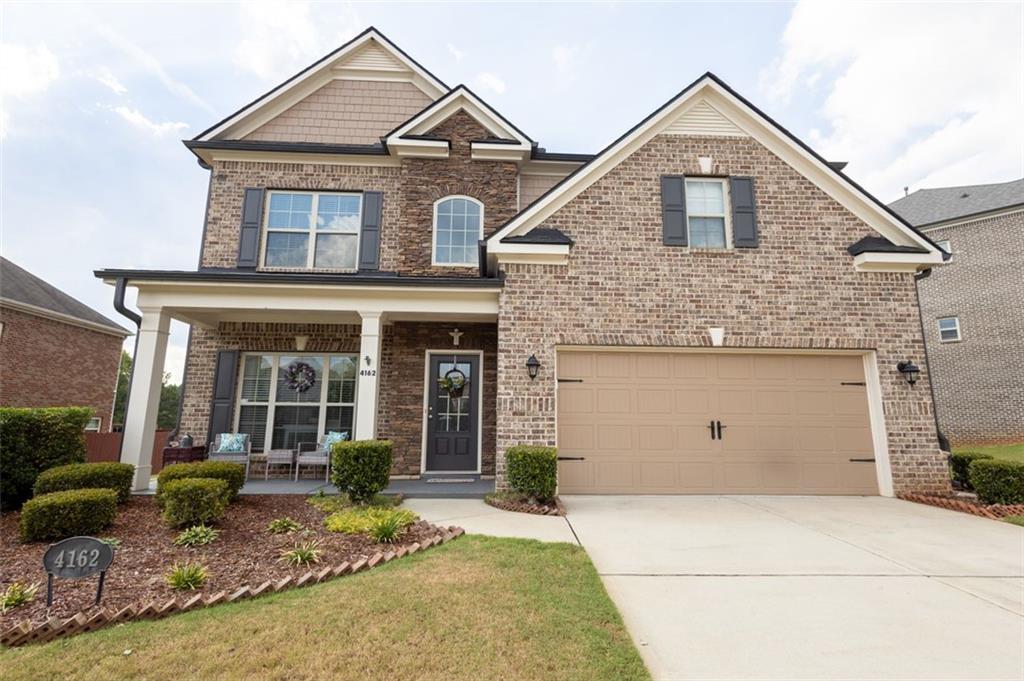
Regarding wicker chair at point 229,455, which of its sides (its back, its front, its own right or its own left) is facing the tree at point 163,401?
back

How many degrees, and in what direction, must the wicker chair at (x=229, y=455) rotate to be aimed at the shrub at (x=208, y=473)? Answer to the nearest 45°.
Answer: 0° — it already faces it

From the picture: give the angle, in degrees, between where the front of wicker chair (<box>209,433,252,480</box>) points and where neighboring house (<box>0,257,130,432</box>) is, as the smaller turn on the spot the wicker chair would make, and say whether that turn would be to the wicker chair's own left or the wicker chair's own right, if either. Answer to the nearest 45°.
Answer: approximately 135° to the wicker chair's own right

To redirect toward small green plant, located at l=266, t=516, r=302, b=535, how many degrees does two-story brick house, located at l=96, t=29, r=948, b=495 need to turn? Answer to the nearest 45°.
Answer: approximately 45° to its right

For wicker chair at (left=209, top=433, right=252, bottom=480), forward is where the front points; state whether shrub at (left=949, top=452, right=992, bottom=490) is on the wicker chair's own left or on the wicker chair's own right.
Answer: on the wicker chair's own left

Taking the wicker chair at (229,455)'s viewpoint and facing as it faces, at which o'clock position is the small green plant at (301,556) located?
The small green plant is roughly at 12 o'clock from the wicker chair.

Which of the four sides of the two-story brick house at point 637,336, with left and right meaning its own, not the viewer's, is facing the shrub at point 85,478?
right

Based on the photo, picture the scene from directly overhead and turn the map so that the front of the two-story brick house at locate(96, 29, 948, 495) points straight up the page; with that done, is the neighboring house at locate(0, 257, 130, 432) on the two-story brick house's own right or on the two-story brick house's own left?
on the two-story brick house's own right

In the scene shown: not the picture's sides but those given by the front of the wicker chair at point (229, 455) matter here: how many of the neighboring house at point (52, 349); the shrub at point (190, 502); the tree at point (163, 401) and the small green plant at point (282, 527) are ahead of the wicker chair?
2

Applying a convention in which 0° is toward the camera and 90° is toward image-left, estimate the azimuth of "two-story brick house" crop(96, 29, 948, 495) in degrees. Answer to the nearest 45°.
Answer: approximately 0°

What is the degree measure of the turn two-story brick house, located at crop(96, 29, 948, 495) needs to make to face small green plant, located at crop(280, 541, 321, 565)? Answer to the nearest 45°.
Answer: approximately 45° to its right

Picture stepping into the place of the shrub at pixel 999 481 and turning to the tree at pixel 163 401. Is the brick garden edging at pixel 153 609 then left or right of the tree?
left

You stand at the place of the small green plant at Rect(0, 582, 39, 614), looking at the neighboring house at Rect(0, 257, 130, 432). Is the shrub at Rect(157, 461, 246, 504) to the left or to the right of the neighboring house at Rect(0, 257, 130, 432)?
right

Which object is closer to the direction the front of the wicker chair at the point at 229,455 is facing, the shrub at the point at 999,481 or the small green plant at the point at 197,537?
the small green plant

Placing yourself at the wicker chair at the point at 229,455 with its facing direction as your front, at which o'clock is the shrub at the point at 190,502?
The shrub is roughly at 12 o'clock from the wicker chair.
